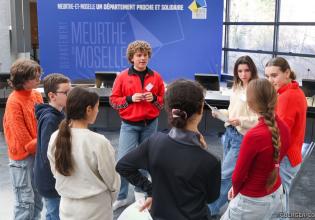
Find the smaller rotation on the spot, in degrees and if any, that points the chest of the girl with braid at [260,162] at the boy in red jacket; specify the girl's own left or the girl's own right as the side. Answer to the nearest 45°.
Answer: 0° — they already face them

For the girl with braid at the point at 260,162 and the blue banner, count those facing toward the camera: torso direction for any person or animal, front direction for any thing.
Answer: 1

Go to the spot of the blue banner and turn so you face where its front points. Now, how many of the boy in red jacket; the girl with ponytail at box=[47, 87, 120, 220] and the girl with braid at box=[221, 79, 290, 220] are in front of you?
3

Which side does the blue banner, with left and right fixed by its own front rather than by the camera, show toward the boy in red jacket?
front

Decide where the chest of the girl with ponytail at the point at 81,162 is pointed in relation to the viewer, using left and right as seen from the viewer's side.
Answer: facing away from the viewer and to the right of the viewer

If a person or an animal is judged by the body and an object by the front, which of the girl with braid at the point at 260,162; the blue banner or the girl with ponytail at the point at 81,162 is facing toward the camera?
the blue banner

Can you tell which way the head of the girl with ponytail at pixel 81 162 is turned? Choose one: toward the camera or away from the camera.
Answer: away from the camera

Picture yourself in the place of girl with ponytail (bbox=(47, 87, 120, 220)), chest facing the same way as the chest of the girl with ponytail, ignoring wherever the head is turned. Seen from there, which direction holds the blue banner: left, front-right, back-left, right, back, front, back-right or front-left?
front-left

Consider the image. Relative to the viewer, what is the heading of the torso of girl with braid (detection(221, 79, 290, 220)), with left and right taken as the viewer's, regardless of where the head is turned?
facing away from the viewer and to the left of the viewer

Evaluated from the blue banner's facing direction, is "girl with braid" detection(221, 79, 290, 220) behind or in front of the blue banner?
in front

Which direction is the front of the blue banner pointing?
toward the camera

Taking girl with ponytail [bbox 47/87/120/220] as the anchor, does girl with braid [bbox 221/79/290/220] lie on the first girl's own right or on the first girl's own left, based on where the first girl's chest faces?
on the first girl's own right

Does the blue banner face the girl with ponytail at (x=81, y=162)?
yes

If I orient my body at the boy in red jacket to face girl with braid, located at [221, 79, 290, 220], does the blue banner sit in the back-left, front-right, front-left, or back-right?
back-left

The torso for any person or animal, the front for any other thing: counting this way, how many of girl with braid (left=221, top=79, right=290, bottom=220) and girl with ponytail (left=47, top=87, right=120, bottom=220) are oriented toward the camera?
0
